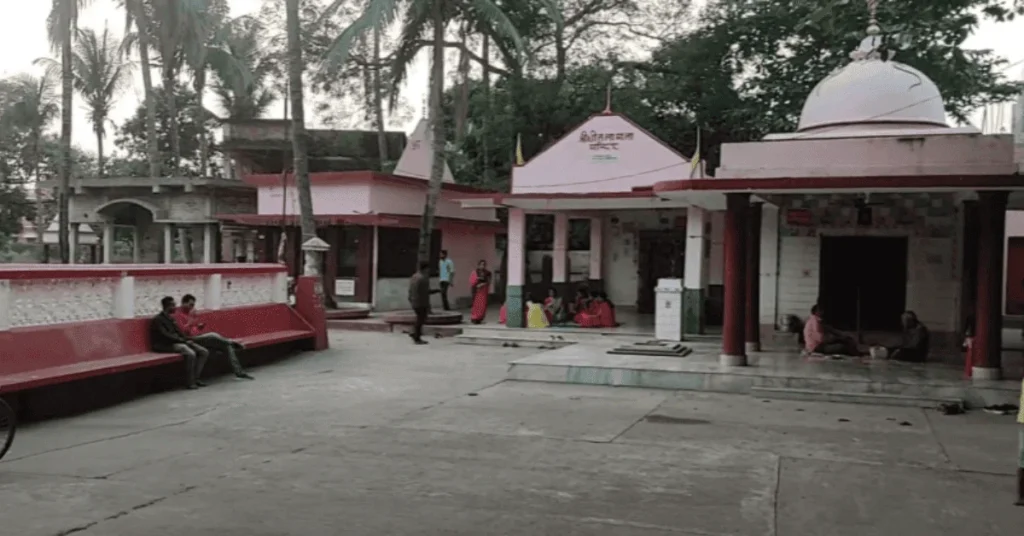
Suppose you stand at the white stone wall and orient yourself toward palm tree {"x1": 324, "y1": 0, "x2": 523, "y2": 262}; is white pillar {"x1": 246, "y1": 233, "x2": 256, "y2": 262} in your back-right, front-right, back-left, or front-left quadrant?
front-left

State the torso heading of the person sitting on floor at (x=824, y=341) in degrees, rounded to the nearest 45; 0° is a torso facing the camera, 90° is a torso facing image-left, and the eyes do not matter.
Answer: approximately 270°

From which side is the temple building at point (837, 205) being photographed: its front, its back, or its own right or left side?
front

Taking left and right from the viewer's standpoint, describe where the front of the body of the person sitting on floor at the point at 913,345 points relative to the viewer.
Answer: facing to the left of the viewer

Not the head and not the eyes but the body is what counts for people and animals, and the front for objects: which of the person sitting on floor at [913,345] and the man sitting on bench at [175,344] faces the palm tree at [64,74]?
the person sitting on floor
